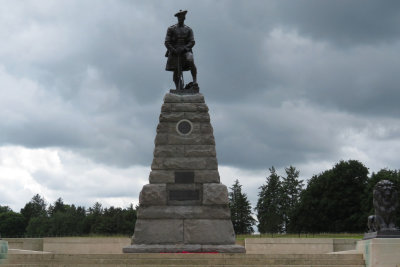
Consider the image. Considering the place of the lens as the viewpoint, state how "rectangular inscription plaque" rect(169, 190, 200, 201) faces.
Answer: facing the viewer

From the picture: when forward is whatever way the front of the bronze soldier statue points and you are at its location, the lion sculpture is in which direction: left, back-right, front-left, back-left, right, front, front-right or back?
front-left

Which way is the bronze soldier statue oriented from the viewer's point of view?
toward the camera

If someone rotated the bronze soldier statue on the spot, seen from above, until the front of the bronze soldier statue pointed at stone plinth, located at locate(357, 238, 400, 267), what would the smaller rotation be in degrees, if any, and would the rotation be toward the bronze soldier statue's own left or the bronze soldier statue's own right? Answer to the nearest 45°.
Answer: approximately 45° to the bronze soldier statue's own left
